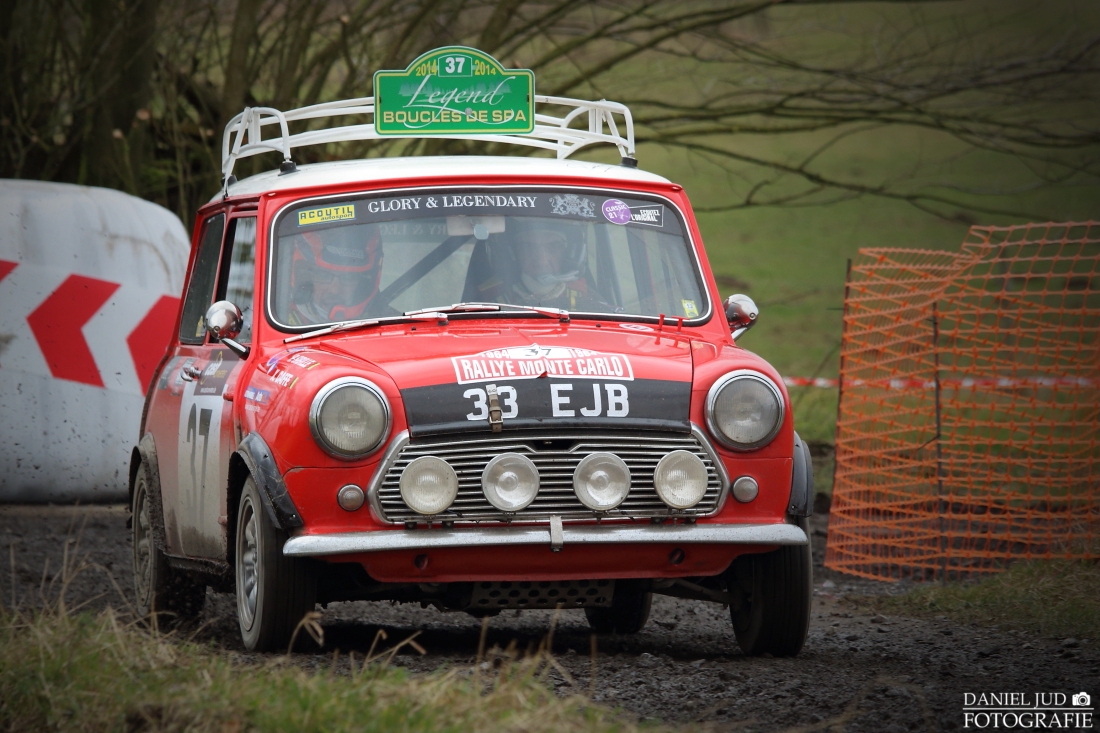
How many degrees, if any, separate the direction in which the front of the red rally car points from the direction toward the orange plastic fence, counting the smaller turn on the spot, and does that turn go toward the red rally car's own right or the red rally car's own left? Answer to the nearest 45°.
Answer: approximately 135° to the red rally car's own left

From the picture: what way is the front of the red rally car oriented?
toward the camera
